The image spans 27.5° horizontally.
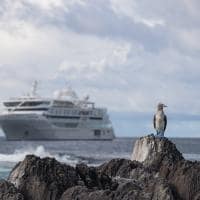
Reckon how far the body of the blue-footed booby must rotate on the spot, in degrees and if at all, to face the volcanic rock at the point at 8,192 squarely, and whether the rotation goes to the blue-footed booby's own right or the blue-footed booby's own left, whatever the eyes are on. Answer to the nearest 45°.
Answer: approximately 45° to the blue-footed booby's own right

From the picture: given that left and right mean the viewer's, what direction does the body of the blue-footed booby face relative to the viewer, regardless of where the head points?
facing the viewer
